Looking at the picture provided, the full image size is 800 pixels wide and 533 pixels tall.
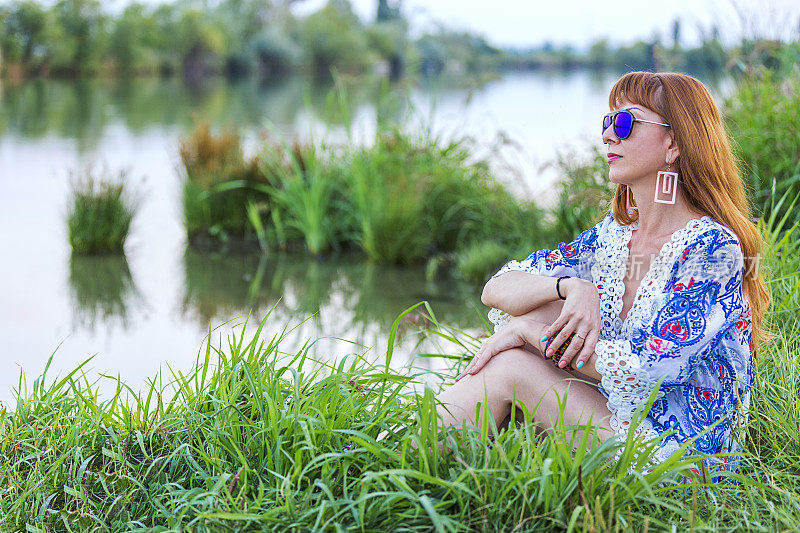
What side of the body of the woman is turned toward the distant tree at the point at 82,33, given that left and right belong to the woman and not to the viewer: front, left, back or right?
right

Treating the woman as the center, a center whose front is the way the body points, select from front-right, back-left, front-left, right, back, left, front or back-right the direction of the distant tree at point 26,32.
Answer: right

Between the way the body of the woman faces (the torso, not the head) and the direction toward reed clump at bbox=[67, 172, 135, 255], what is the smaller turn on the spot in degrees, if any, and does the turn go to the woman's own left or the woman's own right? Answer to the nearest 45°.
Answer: approximately 90° to the woman's own right

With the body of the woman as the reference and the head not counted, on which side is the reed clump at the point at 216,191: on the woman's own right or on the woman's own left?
on the woman's own right

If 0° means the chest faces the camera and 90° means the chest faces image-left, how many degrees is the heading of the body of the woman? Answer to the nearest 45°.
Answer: approximately 45°

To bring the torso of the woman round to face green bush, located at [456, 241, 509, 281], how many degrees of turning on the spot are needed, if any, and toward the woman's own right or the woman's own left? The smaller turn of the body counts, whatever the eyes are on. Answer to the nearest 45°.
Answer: approximately 135° to the woman's own right
